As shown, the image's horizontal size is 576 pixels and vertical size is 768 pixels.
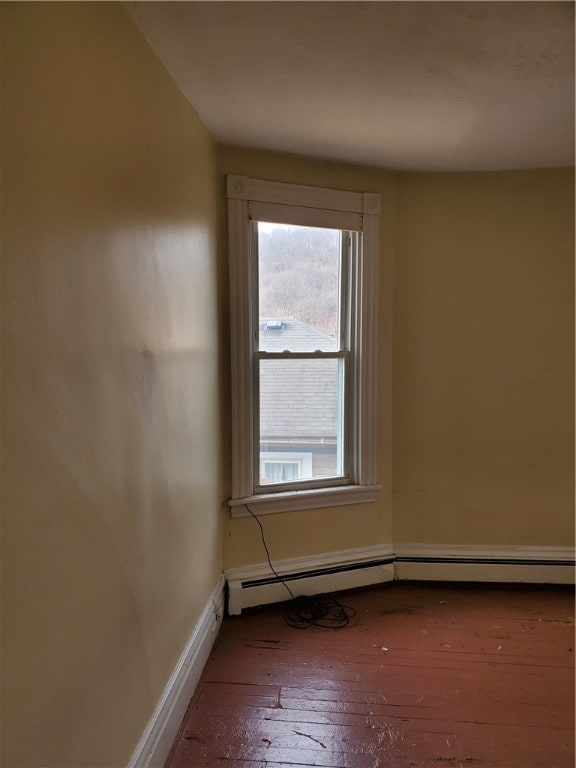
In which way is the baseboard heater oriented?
toward the camera
